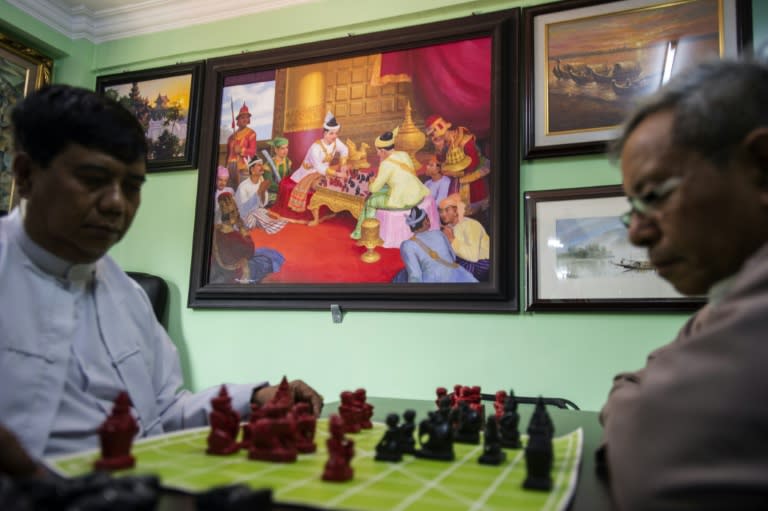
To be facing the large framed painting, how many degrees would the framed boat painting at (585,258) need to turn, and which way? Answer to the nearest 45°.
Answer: approximately 90° to its right

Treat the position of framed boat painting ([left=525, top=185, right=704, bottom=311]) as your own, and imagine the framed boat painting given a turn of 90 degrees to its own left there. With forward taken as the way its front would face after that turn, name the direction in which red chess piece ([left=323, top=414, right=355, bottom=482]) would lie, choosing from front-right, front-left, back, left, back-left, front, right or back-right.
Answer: right

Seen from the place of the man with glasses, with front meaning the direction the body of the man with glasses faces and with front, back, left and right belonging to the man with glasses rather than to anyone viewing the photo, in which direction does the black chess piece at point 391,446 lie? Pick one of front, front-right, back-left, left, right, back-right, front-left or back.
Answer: front

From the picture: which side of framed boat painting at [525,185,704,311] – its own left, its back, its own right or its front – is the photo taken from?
front

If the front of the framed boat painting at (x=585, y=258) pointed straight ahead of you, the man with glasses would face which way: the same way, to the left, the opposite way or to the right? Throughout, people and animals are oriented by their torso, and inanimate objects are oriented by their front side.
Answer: to the right

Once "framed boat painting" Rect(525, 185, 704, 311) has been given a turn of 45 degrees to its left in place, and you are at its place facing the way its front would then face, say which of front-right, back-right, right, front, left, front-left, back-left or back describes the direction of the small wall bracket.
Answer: back-right

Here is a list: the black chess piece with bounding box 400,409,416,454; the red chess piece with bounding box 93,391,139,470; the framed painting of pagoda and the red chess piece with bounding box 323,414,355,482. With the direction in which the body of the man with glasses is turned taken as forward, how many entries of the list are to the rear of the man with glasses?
0

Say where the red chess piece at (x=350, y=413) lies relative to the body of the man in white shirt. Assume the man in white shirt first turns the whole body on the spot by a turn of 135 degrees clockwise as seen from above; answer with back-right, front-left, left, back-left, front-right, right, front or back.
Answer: back

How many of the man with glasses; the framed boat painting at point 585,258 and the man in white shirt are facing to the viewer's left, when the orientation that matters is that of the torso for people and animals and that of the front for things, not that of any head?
1

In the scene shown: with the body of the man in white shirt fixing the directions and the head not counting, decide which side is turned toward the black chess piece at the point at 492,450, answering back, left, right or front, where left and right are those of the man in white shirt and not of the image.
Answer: front

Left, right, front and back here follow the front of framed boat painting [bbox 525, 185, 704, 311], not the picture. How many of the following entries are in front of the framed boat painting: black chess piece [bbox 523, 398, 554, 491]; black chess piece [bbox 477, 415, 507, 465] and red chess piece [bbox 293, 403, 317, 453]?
3

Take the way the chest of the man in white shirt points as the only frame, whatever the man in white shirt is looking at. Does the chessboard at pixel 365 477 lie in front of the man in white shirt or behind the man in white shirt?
in front

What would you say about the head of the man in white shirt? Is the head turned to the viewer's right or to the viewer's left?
to the viewer's right

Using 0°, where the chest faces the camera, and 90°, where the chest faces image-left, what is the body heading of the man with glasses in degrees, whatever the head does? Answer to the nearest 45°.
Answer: approximately 90°

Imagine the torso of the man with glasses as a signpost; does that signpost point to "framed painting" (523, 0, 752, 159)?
no

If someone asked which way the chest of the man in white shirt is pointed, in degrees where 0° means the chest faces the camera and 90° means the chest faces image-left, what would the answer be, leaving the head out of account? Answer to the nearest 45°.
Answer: approximately 315°

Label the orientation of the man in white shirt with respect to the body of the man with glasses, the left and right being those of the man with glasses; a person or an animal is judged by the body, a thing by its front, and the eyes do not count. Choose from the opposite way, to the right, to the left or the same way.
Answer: the opposite way

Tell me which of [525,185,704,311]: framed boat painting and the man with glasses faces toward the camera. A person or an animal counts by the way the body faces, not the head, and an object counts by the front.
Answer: the framed boat painting

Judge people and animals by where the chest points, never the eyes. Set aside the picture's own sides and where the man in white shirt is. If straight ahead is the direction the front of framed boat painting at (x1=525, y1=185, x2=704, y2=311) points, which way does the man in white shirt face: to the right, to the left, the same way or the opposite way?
to the left
